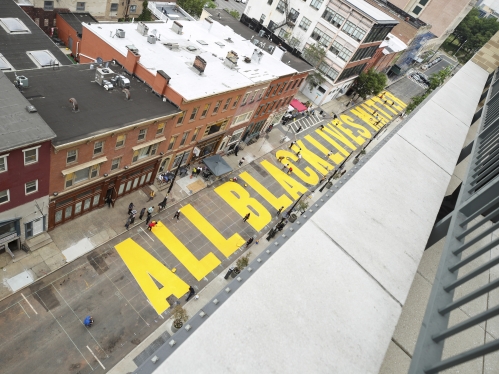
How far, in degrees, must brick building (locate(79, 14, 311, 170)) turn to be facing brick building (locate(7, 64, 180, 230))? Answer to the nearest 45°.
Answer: approximately 90° to its right

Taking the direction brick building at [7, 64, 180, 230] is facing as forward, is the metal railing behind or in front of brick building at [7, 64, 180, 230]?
in front

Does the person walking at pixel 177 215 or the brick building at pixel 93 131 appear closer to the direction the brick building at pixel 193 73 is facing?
the person walking

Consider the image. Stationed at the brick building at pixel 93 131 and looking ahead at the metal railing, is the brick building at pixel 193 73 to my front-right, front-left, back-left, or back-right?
back-left

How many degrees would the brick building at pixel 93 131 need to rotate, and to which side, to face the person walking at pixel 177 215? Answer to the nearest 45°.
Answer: approximately 45° to its left

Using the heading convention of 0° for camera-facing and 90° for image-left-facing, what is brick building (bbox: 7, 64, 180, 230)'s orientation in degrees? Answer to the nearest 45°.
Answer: approximately 315°

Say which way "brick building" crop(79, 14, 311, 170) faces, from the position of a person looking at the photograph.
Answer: facing the viewer and to the right of the viewer

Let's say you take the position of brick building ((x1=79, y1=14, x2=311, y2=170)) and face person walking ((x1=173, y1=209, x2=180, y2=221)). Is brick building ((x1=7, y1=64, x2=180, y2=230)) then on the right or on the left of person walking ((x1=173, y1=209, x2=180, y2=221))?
right

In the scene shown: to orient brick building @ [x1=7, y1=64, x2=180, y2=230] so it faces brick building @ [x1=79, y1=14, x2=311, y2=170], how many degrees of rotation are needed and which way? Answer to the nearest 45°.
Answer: approximately 90° to its left

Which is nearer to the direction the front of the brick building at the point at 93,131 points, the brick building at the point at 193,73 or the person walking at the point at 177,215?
the person walking

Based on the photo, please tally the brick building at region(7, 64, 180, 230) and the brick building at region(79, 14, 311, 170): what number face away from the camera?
0

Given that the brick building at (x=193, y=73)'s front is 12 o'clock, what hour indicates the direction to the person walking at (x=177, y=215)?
The person walking is roughly at 1 o'clock from the brick building.

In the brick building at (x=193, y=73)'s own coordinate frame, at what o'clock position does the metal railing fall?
The metal railing is roughly at 1 o'clock from the brick building.
